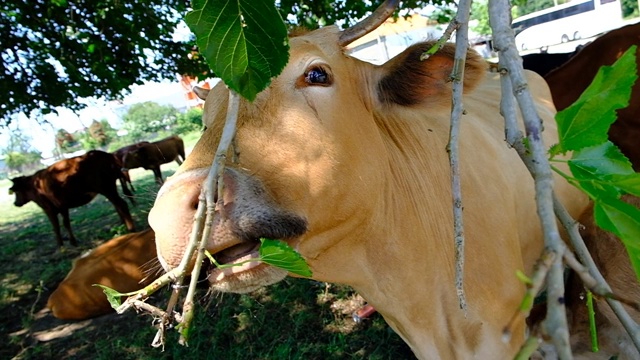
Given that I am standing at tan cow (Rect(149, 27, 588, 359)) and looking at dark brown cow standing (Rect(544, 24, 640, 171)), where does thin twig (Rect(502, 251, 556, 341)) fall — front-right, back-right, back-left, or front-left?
back-right

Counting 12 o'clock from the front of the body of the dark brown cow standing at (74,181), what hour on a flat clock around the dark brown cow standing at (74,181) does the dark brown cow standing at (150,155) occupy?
the dark brown cow standing at (150,155) is roughly at 4 o'clock from the dark brown cow standing at (74,181).

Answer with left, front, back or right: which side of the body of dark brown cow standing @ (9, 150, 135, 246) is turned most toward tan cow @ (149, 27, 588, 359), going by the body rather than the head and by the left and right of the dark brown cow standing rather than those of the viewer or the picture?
left

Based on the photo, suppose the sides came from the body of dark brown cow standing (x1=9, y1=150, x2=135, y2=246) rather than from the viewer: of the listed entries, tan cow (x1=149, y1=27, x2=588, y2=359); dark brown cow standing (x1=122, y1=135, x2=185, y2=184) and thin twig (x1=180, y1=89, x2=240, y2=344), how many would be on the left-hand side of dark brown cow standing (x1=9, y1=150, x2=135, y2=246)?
2

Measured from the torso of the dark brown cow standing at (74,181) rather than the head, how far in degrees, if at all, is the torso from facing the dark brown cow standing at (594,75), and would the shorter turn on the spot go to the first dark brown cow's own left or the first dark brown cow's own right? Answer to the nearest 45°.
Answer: approximately 90° to the first dark brown cow's own left

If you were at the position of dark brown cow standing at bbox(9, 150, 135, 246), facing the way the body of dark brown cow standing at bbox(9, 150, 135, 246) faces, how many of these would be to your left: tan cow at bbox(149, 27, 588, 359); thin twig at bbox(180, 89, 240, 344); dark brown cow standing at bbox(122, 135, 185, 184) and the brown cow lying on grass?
3

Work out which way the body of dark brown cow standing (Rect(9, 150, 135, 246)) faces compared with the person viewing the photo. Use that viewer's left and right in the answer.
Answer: facing to the left of the viewer

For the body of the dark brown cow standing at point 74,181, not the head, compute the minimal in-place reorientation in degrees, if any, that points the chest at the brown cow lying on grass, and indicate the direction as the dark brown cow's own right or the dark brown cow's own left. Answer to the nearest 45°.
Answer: approximately 90° to the dark brown cow's own left

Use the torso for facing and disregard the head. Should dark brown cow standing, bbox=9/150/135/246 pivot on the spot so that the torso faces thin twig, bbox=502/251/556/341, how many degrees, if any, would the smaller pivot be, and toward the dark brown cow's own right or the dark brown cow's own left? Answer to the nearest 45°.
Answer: approximately 90° to the dark brown cow's own left

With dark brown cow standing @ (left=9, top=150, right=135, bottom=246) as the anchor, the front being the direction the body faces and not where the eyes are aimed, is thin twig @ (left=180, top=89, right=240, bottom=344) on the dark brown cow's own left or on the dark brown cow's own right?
on the dark brown cow's own left
